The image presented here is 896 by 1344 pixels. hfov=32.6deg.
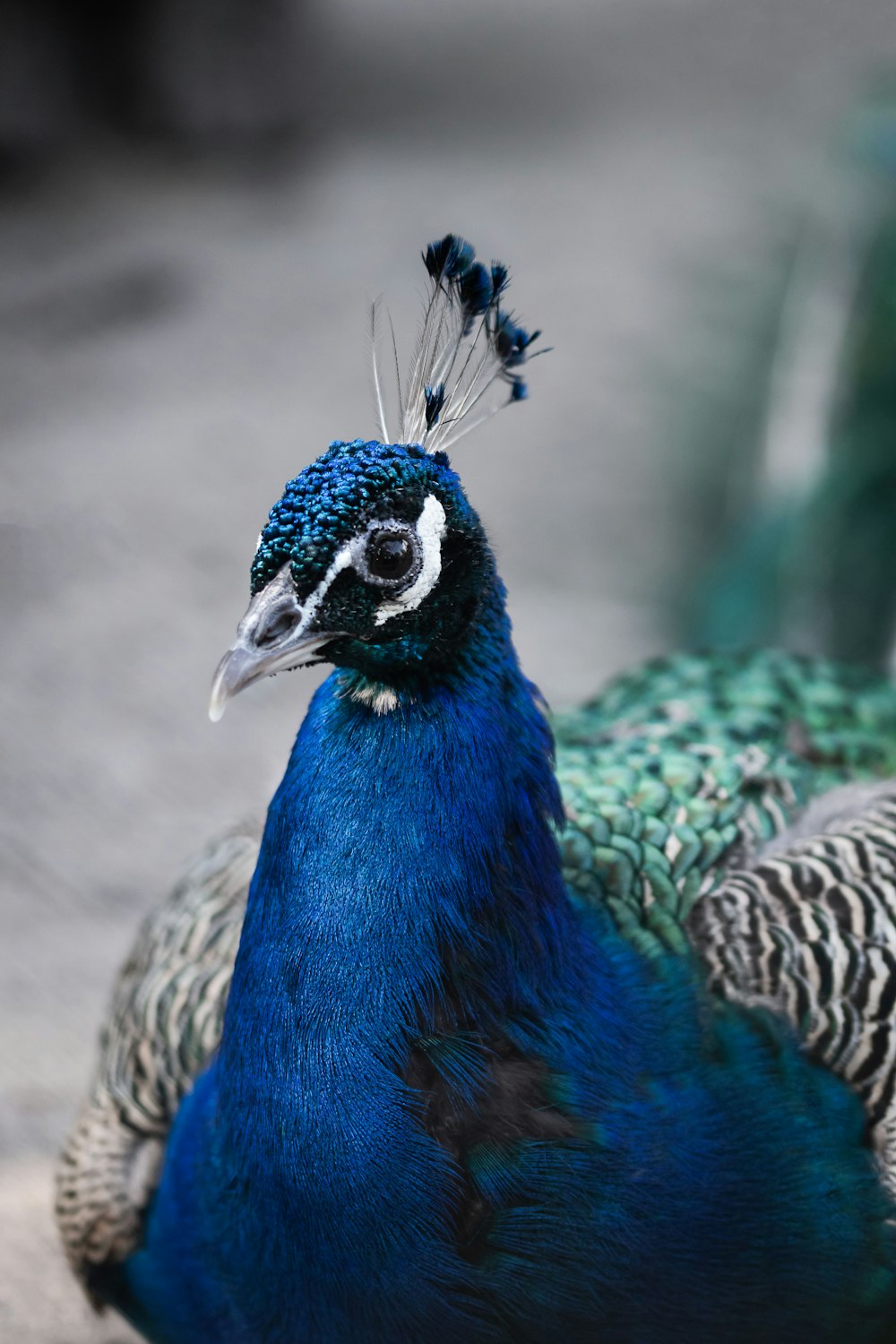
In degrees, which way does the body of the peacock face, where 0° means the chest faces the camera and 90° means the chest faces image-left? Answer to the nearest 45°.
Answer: approximately 45°
